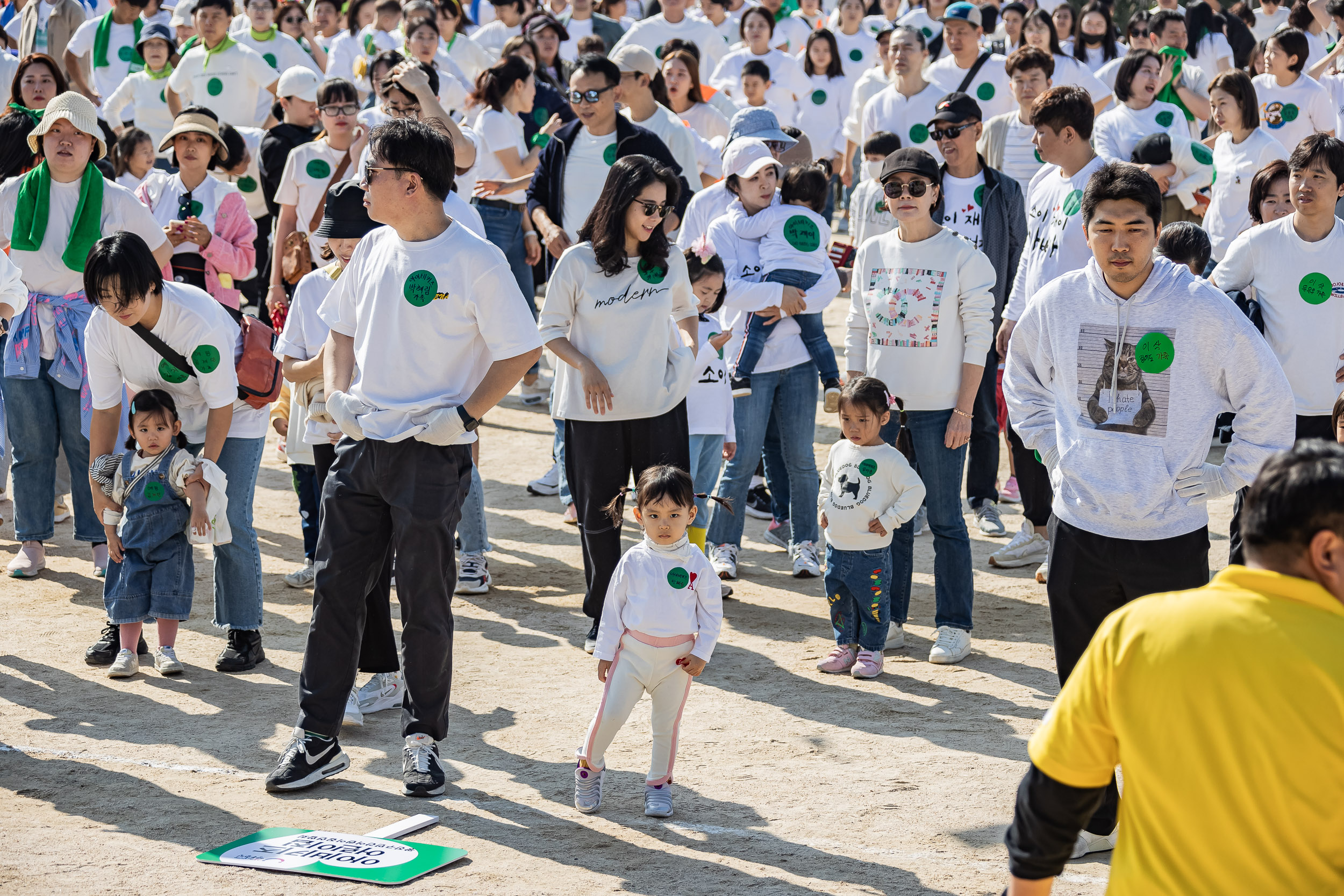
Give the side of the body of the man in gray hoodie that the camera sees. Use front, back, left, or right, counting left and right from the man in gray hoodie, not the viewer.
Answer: front

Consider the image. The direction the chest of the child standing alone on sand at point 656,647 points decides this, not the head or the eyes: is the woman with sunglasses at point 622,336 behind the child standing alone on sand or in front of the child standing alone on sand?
behind

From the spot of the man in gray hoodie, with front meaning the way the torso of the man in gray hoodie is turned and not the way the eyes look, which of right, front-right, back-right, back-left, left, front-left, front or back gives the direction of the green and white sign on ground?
right

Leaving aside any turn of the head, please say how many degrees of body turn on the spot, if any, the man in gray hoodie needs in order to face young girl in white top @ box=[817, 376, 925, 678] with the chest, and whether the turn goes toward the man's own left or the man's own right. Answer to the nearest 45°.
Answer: approximately 135° to the man's own right

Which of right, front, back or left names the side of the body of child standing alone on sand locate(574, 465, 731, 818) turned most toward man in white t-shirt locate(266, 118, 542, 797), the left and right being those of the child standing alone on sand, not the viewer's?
right

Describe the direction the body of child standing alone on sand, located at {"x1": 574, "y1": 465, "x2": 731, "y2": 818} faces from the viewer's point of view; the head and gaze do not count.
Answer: toward the camera

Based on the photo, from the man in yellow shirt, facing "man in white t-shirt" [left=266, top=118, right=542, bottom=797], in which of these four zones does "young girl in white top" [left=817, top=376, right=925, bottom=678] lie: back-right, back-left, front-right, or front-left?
front-right

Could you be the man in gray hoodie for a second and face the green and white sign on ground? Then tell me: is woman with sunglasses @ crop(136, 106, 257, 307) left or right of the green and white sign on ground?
right

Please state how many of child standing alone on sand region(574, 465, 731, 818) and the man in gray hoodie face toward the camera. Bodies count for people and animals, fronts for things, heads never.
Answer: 2

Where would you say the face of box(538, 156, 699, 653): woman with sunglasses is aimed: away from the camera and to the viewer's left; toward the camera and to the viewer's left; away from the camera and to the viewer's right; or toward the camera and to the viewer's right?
toward the camera and to the viewer's right

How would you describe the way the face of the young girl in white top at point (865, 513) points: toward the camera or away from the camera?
toward the camera

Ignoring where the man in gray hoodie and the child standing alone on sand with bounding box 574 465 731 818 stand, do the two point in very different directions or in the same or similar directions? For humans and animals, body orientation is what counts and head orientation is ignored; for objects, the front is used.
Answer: same or similar directions

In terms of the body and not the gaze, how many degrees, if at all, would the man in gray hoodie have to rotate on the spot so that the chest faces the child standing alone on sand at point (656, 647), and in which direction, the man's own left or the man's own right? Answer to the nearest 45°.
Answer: approximately 90° to the man's own right

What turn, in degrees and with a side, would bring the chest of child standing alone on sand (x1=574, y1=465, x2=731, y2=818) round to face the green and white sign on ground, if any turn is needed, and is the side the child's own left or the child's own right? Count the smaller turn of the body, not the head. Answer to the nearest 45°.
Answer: approximately 45° to the child's own right

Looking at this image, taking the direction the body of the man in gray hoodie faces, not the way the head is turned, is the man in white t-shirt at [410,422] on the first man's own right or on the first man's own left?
on the first man's own right
